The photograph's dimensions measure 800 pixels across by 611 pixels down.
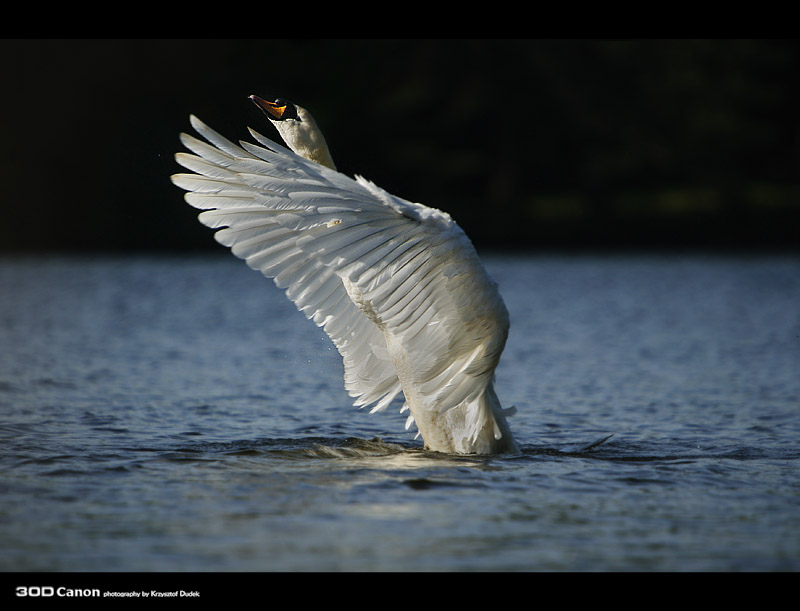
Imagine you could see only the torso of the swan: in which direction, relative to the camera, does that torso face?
to the viewer's left
